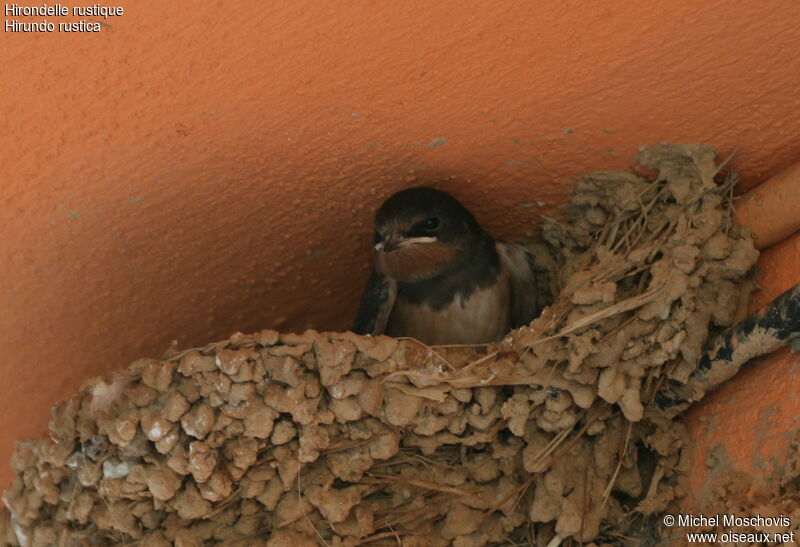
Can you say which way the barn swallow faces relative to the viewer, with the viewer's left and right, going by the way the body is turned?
facing the viewer and to the left of the viewer
